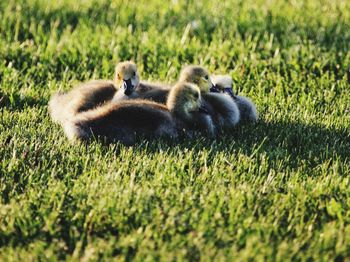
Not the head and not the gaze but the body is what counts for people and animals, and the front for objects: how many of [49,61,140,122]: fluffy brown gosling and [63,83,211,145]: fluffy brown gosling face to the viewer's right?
2

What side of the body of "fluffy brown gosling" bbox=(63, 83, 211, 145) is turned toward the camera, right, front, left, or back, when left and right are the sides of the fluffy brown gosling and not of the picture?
right

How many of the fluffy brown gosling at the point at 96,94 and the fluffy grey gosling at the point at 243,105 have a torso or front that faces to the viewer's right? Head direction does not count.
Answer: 1

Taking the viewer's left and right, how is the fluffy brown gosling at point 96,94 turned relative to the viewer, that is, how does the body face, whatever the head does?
facing to the right of the viewer

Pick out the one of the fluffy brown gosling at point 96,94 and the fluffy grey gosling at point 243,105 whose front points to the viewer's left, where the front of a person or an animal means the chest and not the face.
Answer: the fluffy grey gosling at point 243,105

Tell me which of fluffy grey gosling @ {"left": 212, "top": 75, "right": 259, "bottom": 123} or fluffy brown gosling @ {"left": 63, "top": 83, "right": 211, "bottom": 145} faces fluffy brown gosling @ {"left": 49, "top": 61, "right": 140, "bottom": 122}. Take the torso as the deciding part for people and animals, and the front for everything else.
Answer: fluffy grey gosling @ {"left": 212, "top": 75, "right": 259, "bottom": 123}

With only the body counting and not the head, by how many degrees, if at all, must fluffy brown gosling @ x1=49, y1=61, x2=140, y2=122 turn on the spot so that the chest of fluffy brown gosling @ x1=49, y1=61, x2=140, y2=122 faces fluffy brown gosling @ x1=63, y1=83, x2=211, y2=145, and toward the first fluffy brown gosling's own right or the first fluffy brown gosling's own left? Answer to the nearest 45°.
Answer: approximately 45° to the first fluffy brown gosling's own right

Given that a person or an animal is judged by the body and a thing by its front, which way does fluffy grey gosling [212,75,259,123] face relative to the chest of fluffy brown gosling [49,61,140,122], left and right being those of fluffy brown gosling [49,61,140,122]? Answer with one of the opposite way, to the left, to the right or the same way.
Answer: the opposite way

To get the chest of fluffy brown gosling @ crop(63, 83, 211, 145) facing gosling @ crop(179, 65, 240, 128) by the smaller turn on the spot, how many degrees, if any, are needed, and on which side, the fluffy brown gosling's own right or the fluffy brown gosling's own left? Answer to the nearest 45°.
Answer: approximately 45° to the fluffy brown gosling's own left

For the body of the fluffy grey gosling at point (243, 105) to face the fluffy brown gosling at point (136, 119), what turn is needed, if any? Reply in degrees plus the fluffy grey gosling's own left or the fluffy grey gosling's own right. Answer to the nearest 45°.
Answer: approximately 45° to the fluffy grey gosling's own left

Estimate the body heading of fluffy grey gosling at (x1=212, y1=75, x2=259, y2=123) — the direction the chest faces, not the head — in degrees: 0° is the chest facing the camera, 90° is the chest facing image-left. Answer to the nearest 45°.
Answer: approximately 90°

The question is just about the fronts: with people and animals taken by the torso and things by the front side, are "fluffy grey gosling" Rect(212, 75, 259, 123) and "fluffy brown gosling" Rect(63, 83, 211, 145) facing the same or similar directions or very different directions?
very different directions
